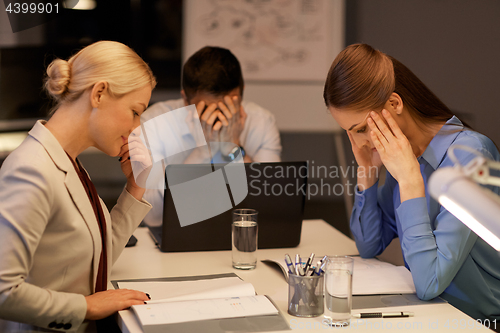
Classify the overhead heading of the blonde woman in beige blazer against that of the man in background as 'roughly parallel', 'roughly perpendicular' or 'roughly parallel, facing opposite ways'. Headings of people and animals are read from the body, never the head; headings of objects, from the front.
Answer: roughly perpendicular

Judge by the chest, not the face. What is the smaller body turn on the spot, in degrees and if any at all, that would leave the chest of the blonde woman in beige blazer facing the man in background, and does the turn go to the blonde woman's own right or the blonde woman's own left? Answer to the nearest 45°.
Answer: approximately 45° to the blonde woman's own left

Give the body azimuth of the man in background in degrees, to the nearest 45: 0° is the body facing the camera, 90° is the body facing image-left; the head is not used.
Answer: approximately 0°

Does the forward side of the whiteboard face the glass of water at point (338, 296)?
yes

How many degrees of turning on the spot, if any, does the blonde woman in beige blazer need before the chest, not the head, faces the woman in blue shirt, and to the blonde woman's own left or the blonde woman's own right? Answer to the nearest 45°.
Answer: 0° — they already face them

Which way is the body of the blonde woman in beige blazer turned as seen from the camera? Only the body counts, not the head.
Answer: to the viewer's right
